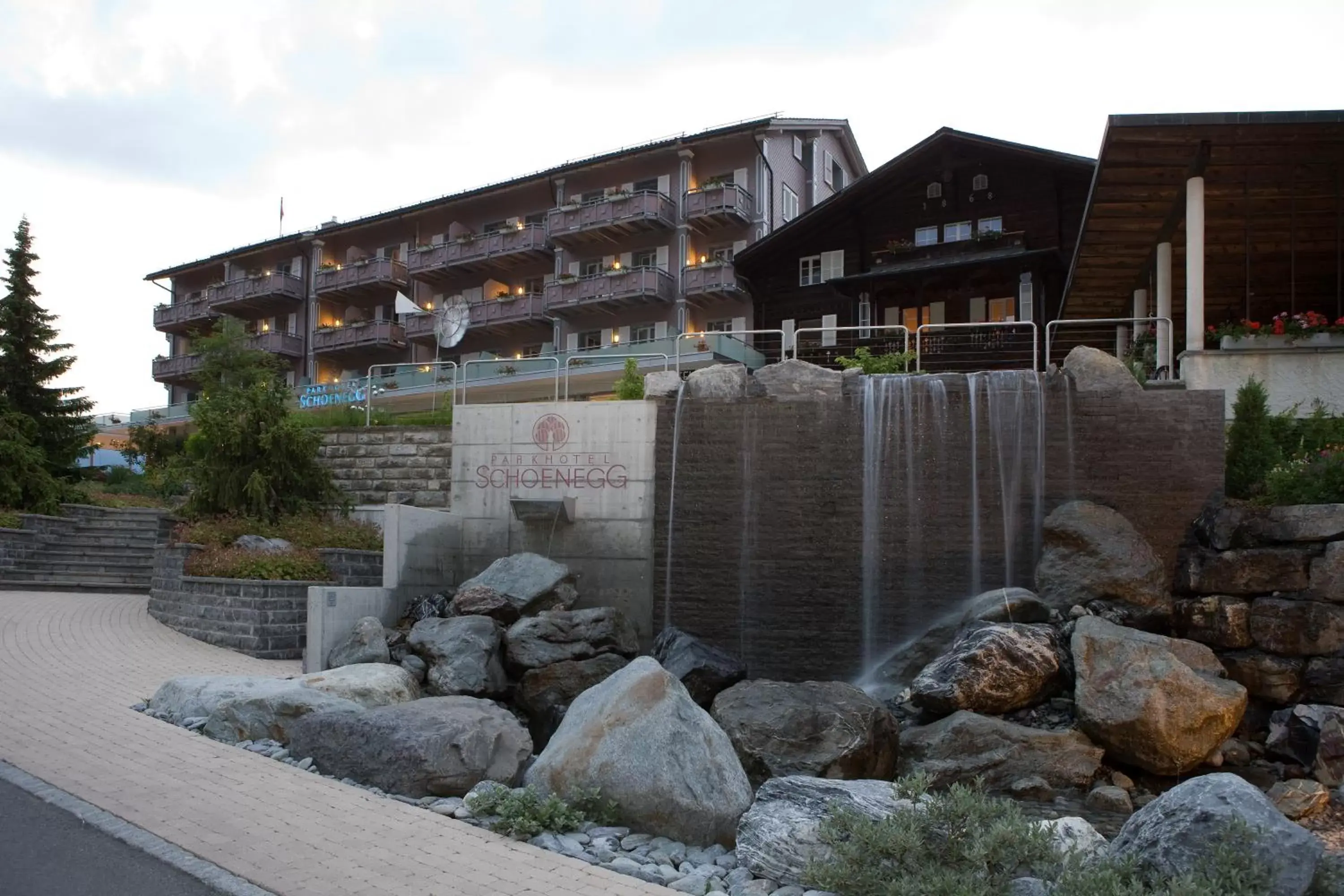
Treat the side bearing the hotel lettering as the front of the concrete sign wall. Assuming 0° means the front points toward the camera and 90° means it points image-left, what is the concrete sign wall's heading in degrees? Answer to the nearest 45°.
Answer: approximately 0°

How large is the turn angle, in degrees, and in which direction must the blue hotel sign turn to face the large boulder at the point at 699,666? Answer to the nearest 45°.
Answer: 0° — it already faces it

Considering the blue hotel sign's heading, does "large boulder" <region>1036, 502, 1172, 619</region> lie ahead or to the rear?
ahead

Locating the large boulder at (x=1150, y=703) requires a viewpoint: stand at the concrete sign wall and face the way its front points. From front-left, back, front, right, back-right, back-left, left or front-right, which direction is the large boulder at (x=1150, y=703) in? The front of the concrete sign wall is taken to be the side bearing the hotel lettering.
front-left

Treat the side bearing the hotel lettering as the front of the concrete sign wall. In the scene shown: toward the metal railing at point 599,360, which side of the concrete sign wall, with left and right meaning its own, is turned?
back

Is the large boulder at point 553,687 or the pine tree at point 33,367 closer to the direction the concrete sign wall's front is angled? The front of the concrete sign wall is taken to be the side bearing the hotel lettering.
the large boulder

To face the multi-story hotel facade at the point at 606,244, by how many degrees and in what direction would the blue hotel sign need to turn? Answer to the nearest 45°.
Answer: approximately 135° to its left

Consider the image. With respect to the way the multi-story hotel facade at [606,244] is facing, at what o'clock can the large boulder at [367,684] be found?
The large boulder is roughly at 11 o'clock from the multi-story hotel facade.

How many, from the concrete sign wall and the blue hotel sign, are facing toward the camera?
2

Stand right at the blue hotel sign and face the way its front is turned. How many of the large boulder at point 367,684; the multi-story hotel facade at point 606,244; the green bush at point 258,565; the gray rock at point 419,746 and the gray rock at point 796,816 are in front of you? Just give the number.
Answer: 4

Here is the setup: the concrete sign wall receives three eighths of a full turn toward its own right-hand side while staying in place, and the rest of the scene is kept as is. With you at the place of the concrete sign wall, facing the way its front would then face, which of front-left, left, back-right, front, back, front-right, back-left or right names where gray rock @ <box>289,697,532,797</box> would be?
back-left

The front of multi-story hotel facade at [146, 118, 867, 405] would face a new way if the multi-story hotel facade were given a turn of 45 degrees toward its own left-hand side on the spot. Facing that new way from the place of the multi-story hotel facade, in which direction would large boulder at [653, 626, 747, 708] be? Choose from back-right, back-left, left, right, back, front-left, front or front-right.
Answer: front

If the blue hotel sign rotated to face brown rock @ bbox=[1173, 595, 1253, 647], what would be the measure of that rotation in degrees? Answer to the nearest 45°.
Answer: approximately 45° to its left

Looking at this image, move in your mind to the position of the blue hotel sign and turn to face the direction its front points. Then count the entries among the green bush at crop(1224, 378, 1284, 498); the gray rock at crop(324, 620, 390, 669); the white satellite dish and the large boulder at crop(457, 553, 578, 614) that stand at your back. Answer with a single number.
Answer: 1

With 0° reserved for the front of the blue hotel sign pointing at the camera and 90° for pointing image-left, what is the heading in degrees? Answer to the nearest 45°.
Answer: approximately 0°
